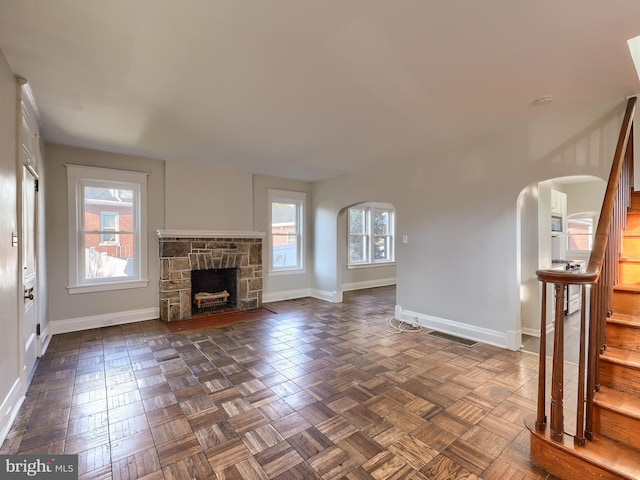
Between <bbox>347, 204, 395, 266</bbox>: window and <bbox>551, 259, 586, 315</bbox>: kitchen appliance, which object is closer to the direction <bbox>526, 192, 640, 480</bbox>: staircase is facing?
the window

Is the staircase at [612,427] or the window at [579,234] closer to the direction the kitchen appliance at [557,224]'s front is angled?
the staircase

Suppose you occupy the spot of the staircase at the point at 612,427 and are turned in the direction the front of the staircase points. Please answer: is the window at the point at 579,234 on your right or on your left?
on your right

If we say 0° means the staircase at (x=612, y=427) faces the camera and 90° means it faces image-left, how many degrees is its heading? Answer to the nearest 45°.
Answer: approximately 45°

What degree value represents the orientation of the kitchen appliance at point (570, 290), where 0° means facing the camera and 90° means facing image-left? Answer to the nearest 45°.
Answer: approximately 315°

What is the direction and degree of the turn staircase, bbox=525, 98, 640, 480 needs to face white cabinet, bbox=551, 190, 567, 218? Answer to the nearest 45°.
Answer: approximately 135° to its right

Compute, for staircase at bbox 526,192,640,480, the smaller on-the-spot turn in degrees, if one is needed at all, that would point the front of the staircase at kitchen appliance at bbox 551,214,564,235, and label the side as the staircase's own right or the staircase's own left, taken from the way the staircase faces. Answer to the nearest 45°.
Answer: approximately 135° to the staircase's own right

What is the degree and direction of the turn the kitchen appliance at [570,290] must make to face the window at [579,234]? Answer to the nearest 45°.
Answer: approximately 135° to its left
